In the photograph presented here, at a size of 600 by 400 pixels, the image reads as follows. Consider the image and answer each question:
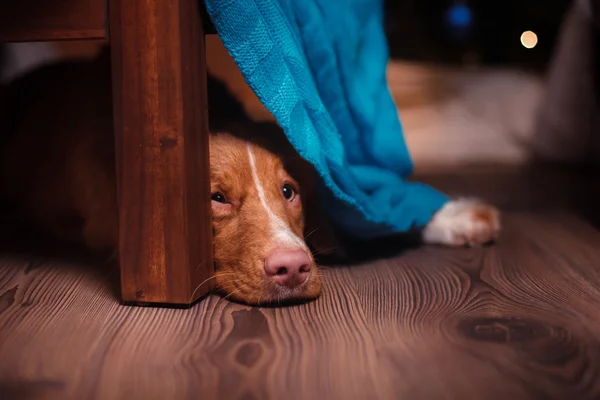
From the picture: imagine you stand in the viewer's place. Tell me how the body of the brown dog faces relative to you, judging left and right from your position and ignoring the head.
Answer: facing the viewer and to the right of the viewer

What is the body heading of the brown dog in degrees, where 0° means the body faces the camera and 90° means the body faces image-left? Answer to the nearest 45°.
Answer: approximately 315°
